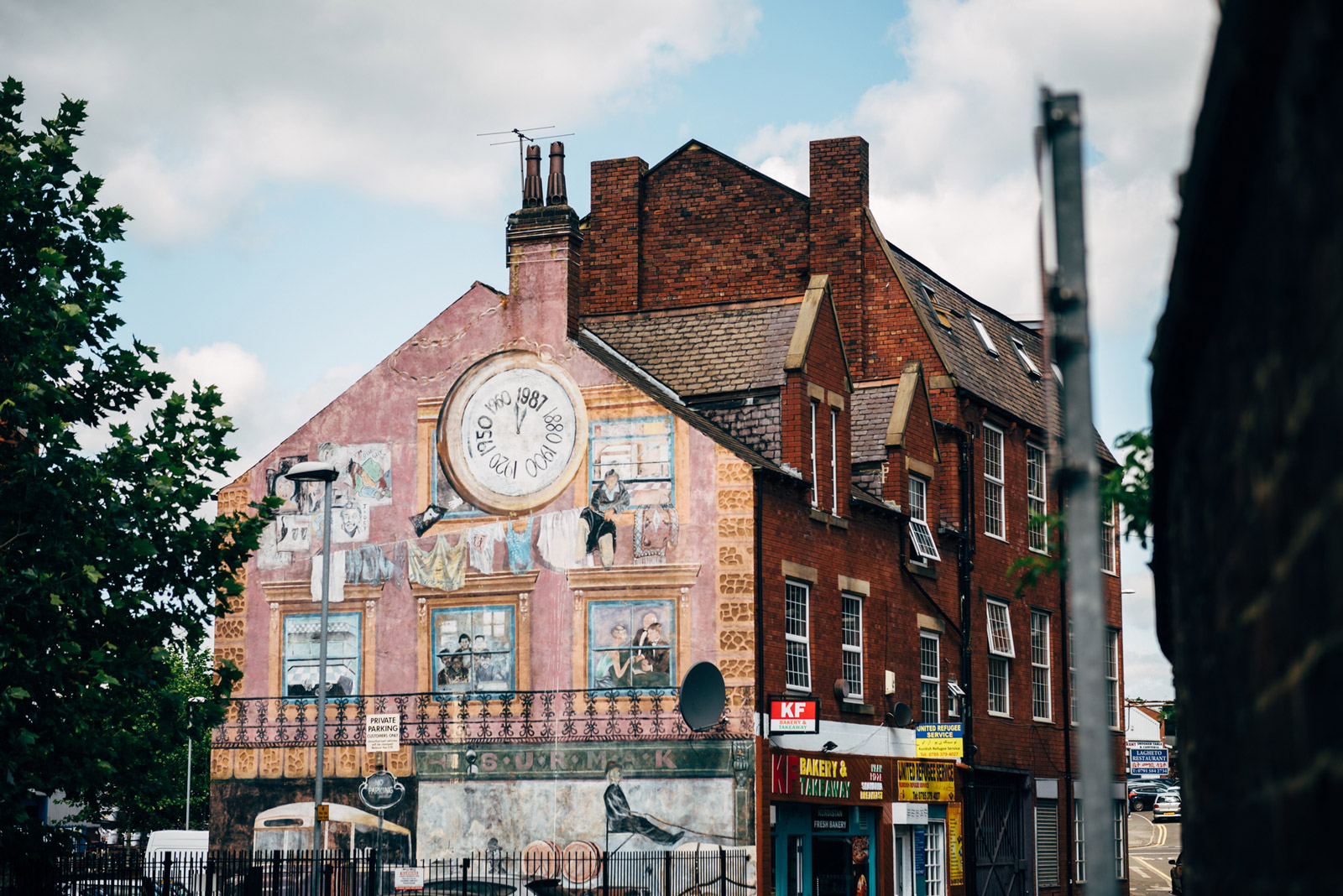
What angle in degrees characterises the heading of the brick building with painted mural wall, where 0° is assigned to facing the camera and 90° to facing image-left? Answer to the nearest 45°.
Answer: approximately 0°

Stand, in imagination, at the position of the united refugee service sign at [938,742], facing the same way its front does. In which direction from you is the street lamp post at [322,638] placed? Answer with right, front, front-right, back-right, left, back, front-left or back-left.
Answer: front-right

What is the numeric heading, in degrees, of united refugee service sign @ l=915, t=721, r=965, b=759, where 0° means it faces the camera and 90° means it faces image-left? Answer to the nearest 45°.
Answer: approximately 0°

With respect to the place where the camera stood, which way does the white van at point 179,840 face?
facing to the left of the viewer
